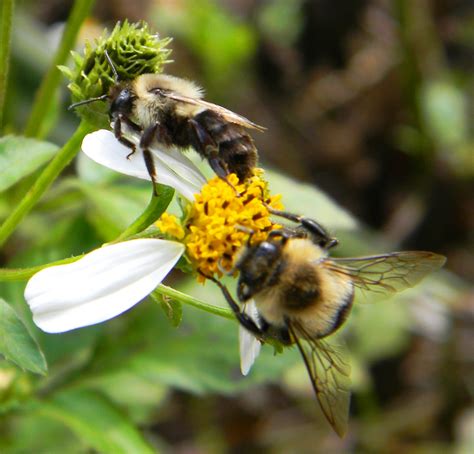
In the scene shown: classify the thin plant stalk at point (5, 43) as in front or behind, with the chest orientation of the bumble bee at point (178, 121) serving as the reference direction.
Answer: in front

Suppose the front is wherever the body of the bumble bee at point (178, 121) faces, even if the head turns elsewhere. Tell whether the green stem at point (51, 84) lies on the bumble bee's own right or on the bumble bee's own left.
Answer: on the bumble bee's own right

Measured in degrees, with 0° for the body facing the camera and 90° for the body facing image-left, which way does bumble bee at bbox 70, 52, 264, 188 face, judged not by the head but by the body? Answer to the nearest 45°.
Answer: approximately 90°
